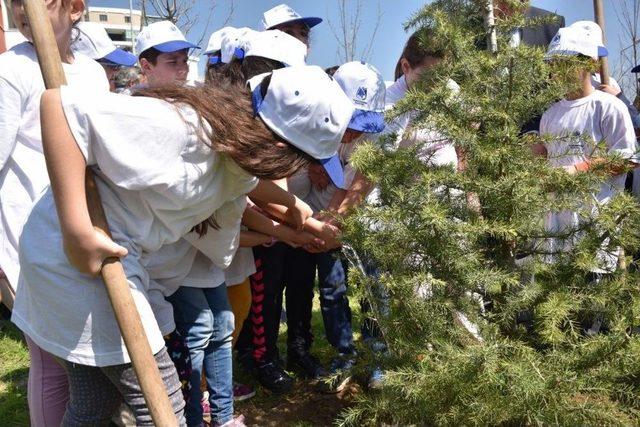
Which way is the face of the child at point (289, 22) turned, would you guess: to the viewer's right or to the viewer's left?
to the viewer's right

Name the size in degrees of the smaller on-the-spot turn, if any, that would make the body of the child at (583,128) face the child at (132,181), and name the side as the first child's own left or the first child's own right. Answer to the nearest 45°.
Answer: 0° — they already face them

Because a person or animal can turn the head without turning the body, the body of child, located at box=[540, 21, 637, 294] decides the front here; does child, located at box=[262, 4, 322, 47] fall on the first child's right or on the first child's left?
on the first child's right

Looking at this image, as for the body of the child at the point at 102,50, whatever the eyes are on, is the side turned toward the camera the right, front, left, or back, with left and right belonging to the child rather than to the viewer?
right

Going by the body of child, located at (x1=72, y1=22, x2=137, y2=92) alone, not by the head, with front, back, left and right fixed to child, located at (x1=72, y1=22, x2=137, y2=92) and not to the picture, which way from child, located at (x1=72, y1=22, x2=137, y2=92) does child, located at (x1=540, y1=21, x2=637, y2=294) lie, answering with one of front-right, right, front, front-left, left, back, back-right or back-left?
front-right

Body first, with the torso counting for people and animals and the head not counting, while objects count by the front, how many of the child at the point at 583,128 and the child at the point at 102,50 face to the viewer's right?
1

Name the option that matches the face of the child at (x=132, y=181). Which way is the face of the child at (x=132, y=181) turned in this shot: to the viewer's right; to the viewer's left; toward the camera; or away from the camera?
to the viewer's right

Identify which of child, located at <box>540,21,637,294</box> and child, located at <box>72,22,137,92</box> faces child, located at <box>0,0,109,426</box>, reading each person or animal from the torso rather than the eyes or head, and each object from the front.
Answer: child, located at <box>540,21,637,294</box>
